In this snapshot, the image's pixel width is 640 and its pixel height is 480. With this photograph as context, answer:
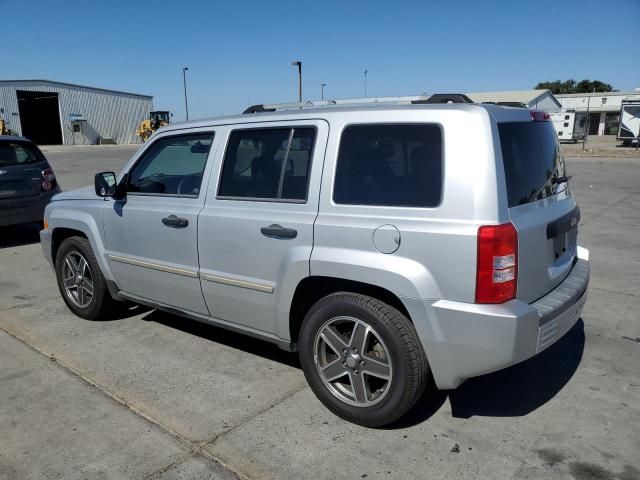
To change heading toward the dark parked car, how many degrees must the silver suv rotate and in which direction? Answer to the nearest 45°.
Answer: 0° — it already faces it

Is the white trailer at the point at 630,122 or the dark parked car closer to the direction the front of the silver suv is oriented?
the dark parked car

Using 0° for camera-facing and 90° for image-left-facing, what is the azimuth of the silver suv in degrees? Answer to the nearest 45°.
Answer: approximately 135°

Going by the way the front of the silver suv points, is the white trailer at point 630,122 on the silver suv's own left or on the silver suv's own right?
on the silver suv's own right

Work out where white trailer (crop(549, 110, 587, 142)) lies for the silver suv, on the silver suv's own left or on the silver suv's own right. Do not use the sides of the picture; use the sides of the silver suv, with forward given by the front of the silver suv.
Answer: on the silver suv's own right

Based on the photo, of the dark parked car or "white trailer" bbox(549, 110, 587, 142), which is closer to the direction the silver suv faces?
the dark parked car
